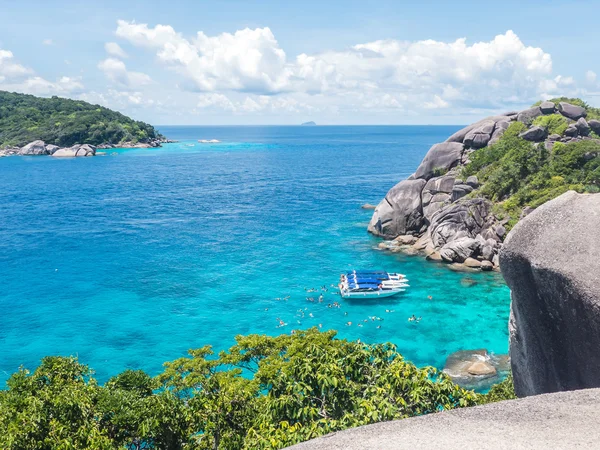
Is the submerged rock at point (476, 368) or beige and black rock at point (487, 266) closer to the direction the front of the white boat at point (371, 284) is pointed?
the beige and black rock

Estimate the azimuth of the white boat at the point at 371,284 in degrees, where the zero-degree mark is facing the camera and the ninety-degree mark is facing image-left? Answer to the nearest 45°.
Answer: approximately 270°

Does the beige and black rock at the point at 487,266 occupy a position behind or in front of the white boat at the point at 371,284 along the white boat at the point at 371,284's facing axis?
in front

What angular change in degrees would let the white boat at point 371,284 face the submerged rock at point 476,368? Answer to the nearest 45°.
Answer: approximately 45° to its right

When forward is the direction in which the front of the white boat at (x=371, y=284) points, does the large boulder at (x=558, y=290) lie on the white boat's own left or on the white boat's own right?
on the white boat's own right
